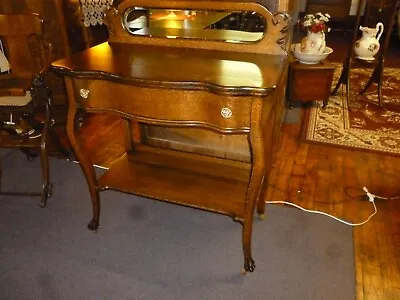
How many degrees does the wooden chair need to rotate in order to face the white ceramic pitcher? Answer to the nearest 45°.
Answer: approximately 90° to its left

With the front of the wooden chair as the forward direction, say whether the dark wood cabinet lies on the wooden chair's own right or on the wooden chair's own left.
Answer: on the wooden chair's own left

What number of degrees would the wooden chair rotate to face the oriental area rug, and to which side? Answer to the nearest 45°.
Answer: approximately 90° to its left

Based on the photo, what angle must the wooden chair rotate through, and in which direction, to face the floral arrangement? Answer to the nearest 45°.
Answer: approximately 90° to its left
